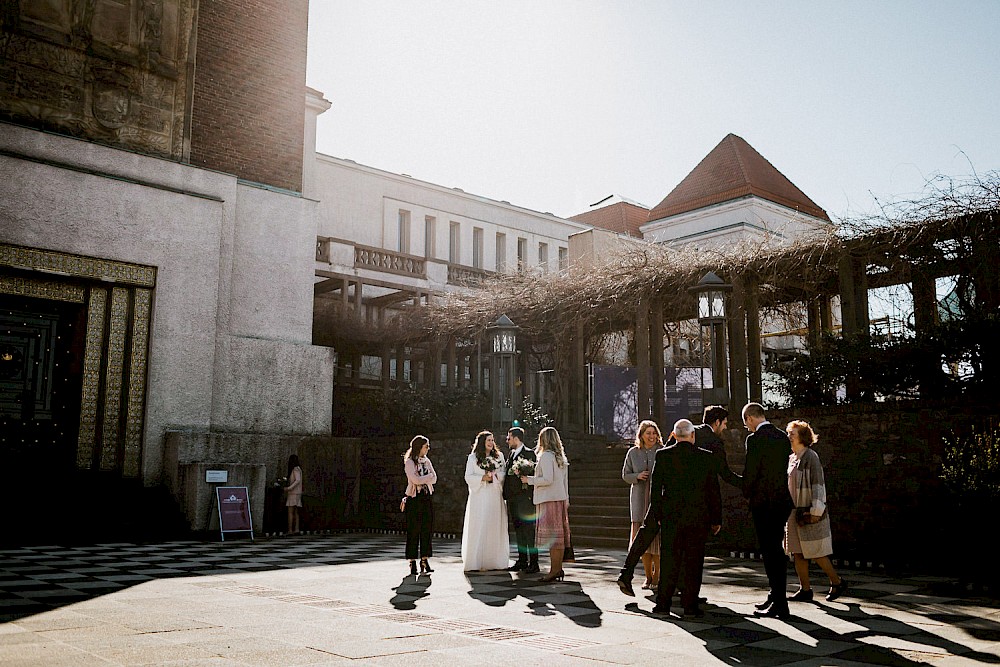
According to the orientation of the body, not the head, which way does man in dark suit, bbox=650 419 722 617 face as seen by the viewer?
away from the camera

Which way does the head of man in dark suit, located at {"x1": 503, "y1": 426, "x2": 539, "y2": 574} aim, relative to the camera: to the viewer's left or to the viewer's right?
to the viewer's left

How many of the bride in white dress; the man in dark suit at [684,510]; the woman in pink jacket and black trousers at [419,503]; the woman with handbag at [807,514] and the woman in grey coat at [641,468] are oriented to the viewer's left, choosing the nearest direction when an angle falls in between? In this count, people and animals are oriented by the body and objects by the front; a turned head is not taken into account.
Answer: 1

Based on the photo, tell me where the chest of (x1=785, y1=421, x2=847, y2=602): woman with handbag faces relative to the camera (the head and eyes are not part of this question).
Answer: to the viewer's left

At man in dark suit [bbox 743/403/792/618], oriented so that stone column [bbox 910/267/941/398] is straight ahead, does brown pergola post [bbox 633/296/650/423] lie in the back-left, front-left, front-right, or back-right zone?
front-left

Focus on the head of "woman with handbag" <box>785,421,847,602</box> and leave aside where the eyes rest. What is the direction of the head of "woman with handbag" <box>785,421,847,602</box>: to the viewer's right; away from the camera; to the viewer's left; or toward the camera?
to the viewer's left

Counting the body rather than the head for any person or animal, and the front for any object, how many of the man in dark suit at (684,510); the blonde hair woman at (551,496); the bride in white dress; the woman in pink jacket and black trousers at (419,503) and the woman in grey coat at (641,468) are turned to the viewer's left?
1

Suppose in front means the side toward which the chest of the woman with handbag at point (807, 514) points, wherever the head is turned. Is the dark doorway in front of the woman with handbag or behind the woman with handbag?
in front

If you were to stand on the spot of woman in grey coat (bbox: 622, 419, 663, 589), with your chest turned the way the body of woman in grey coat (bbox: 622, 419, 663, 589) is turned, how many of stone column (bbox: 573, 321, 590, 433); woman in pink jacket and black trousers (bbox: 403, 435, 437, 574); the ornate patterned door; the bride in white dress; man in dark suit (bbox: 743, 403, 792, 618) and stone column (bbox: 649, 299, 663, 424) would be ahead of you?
1

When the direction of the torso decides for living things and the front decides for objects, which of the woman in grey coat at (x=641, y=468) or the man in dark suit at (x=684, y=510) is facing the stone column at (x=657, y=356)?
the man in dark suit

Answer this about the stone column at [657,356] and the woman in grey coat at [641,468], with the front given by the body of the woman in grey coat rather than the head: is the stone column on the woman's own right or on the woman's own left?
on the woman's own left

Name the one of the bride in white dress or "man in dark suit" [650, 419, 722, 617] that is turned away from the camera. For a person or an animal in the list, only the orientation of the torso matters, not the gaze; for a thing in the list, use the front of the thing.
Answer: the man in dark suit

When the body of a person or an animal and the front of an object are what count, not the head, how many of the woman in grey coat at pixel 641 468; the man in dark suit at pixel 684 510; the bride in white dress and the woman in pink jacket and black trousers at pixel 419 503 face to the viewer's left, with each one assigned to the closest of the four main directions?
0

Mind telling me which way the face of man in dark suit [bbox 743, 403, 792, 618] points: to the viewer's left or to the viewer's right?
to the viewer's left

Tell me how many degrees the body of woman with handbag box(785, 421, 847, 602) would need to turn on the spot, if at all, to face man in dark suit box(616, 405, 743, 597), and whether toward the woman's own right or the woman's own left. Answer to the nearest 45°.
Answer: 0° — they already face them

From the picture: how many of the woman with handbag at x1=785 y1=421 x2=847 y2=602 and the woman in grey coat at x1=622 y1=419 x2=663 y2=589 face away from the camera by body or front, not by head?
0

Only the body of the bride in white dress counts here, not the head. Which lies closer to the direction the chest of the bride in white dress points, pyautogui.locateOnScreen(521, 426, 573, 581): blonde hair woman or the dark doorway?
the blonde hair woman

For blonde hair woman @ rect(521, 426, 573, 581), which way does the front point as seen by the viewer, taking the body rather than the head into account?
to the viewer's left

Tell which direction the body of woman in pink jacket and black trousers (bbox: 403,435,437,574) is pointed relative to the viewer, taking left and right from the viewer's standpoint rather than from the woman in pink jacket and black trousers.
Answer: facing the viewer and to the right of the viewer

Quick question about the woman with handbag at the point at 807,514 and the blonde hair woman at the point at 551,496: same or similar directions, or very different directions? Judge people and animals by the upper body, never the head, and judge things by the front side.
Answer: same or similar directions

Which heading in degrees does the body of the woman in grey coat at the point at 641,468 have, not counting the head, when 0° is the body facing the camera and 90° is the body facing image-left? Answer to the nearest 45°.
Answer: approximately 315°
